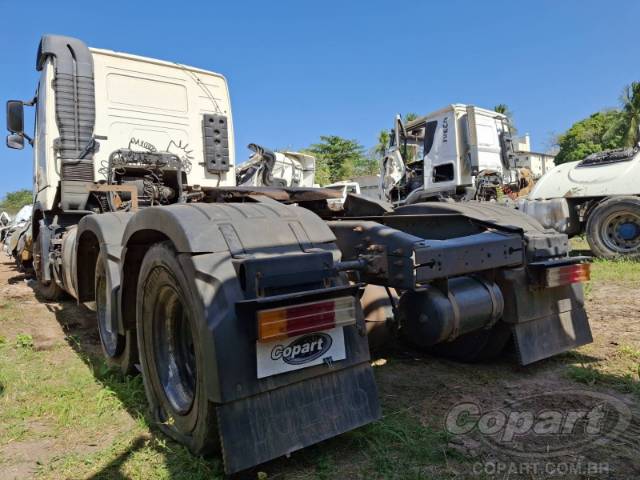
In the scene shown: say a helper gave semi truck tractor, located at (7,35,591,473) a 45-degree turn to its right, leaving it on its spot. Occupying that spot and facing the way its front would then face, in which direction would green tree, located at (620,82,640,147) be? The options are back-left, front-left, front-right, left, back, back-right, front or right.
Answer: front-right

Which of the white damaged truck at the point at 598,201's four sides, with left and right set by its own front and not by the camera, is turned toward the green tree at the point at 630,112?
right

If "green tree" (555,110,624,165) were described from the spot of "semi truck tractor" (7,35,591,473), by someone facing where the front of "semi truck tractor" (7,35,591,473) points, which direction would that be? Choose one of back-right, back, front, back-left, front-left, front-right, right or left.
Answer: right

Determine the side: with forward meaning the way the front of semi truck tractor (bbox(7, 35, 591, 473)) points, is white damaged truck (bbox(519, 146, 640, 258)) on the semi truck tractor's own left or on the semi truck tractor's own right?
on the semi truck tractor's own right

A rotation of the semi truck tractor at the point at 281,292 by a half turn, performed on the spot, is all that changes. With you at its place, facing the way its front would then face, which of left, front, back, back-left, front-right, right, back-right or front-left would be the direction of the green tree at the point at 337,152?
back-left

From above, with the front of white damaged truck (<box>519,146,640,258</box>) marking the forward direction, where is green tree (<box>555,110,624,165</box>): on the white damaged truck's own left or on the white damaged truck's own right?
on the white damaged truck's own right

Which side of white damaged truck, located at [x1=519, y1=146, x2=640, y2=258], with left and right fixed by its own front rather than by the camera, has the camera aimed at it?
left

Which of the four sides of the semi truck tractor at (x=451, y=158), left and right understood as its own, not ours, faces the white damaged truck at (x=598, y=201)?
back

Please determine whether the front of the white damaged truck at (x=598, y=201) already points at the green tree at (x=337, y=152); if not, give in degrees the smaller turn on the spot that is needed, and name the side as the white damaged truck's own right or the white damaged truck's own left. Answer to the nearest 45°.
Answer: approximately 45° to the white damaged truck's own right

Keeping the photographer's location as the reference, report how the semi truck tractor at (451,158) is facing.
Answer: facing away from the viewer and to the left of the viewer

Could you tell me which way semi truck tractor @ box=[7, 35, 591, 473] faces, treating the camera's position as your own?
facing away from the viewer and to the left of the viewer

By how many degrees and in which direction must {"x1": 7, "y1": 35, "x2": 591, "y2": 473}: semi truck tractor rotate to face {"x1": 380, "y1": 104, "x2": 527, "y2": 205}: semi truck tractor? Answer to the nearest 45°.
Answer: approximately 90° to its right

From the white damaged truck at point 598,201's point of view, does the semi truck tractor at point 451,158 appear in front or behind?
in front

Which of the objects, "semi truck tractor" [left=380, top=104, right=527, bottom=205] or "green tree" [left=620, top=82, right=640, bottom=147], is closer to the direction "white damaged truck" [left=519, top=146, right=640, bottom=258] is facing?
the semi truck tractor
